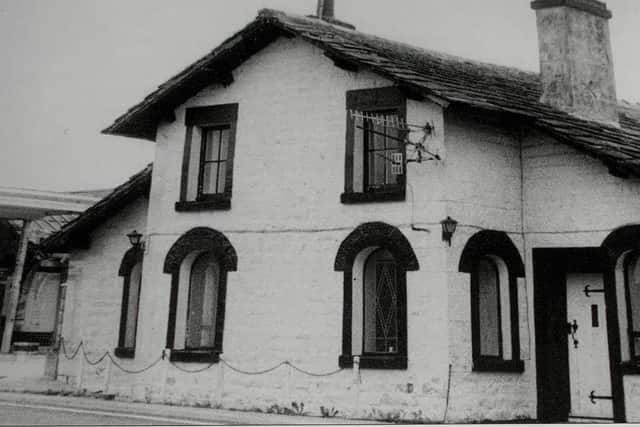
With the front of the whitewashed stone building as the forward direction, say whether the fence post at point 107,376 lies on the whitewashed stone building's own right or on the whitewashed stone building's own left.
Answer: on the whitewashed stone building's own right

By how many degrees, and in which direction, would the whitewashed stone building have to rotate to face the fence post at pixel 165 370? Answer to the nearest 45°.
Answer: approximately 90° to its right

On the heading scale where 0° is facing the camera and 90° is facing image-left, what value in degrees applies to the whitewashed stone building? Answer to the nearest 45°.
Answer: approximately 0°

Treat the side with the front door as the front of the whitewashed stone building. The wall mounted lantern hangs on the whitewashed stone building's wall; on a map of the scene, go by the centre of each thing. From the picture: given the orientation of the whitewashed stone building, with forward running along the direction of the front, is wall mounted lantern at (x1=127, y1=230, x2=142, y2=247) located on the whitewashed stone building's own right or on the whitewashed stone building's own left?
on the whitewashed stone building's own right

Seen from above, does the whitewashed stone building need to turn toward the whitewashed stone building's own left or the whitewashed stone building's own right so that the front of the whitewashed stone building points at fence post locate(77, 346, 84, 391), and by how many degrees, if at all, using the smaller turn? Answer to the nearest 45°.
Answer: approximately 45° to the whitewashed stone building's own right
